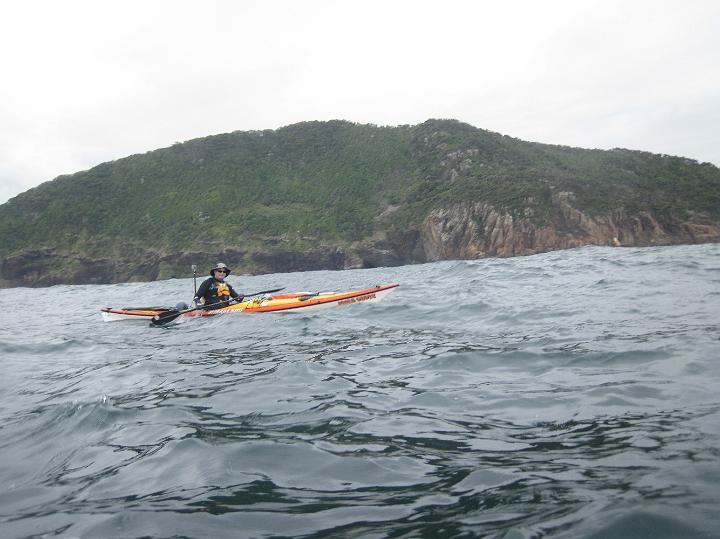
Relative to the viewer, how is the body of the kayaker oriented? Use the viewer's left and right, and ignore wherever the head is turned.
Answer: facing the viewer and to the right of the viewer

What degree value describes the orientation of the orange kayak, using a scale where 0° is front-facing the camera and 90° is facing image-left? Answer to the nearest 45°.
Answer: approximately 270°
